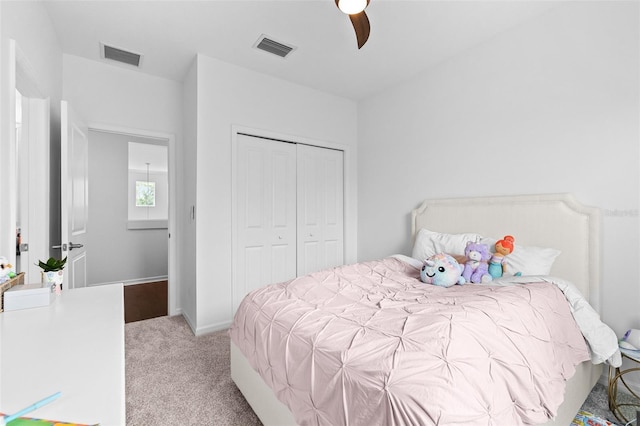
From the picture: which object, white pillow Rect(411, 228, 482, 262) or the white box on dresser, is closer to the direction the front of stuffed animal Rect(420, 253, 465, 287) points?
the white box on dresser

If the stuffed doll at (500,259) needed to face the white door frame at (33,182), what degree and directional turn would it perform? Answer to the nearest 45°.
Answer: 0° — it already faces it

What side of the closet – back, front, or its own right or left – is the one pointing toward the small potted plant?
right

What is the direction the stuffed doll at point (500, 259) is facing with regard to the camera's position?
facing the viewer and to the left of the viewer

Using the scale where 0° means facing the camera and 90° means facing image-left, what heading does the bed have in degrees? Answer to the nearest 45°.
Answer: approximately 45°

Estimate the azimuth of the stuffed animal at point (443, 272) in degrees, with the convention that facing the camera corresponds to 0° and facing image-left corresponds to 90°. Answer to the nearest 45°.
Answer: approximately 45°

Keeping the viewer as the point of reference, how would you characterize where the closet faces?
facing the viewer and to the right of the viewer

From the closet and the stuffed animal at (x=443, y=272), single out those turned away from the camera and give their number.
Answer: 0

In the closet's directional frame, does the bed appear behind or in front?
in front

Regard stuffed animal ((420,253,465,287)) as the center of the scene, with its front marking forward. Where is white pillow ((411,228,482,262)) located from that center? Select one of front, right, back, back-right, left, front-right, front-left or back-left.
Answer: back-right
